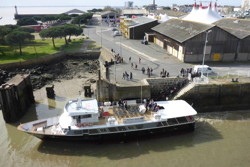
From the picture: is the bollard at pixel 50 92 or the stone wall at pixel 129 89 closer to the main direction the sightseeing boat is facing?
the bollard

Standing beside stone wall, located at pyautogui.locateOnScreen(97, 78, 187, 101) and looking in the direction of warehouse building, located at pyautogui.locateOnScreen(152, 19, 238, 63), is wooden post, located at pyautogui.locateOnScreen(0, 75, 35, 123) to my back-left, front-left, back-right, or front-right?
back-left

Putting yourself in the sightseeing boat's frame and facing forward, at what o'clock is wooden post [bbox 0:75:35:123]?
The wooden post is roughly at 1 o'clock from the sightseeing boat.

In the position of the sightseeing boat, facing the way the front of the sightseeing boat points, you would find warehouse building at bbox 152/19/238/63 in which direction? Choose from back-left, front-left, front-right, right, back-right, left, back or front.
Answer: back-right

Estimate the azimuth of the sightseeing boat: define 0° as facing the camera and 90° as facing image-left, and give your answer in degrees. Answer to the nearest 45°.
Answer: approximately 90°

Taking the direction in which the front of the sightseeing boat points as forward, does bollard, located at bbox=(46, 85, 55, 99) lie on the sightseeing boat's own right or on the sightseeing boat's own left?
on the sightseeing boat's own right

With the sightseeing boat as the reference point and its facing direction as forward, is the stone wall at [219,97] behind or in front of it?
behind

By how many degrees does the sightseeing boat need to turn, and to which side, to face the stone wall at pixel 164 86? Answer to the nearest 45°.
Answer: approximately 135° to its right

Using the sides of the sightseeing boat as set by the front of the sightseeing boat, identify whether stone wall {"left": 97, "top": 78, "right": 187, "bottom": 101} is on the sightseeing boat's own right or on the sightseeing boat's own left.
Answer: on the sightseeing boat's own right
